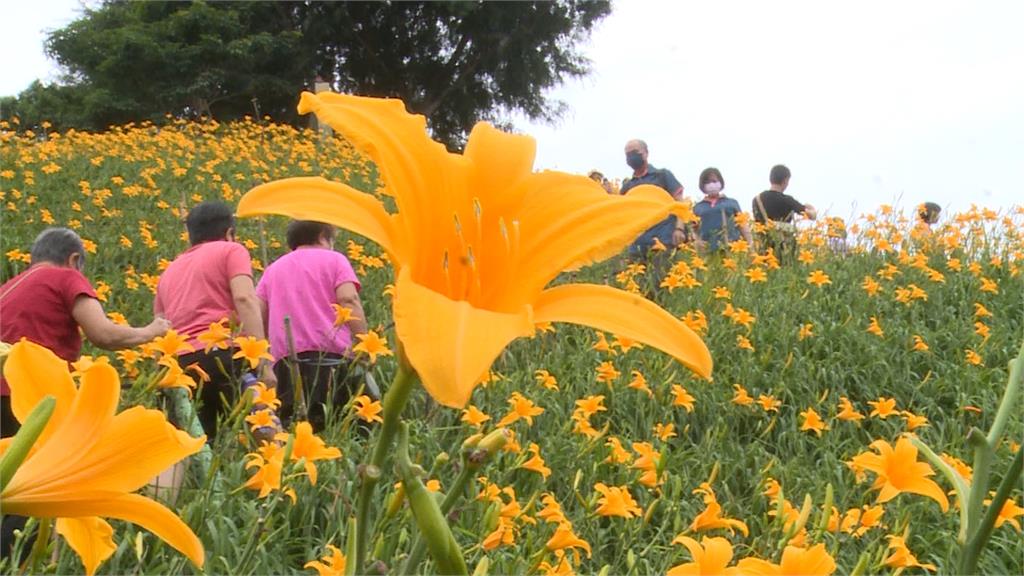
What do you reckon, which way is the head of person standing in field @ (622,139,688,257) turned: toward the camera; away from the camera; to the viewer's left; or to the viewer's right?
toward the camera

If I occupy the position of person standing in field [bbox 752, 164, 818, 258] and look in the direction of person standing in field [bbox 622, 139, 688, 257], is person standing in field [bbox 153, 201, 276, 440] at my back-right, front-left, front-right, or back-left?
front-left

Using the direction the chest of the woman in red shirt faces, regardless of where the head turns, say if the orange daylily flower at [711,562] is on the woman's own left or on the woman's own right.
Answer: on the woman's own right

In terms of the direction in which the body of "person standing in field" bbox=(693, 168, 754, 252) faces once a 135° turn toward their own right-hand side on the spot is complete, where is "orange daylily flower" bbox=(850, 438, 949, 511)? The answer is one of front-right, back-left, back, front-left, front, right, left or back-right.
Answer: back-left

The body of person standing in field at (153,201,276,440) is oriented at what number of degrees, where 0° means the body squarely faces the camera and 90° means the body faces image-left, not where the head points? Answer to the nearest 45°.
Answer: approximately 225°

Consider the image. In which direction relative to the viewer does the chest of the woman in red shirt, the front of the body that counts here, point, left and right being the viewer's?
facing away from the viewer and to the right of the viewer

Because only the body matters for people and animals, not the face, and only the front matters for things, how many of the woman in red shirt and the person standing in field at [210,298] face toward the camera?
0

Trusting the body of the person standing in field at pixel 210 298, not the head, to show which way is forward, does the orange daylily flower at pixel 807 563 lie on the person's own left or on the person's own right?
on the person's own right

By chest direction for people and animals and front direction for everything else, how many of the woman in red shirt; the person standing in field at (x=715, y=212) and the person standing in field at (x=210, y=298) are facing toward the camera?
1

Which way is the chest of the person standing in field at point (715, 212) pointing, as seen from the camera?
toward the camera

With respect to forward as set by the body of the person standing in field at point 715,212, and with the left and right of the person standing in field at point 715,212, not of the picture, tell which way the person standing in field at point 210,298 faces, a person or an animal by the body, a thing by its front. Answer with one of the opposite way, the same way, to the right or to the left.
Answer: the opposite way

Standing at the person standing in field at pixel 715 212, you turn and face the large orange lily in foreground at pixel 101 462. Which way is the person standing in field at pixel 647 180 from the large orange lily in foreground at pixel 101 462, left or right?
right

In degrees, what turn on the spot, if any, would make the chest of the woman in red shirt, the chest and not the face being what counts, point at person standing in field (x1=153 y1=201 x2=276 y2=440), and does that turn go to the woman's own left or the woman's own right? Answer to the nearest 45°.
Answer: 0° — they already face them

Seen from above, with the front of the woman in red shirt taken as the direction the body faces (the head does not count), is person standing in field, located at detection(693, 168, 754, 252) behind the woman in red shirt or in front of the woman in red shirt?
in front

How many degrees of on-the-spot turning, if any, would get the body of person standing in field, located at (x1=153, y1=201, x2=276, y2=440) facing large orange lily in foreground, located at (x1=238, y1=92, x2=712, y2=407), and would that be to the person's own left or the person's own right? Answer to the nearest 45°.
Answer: approximately 135° to the person's own right

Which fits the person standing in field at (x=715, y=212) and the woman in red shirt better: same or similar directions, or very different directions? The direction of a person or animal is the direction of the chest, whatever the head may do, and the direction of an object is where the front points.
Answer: very different directions
